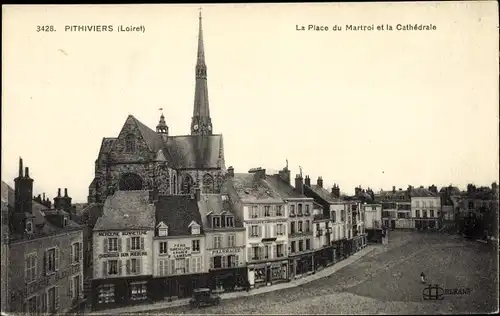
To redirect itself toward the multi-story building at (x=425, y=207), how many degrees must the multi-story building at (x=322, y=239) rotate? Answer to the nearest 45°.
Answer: approximately 45° to its left

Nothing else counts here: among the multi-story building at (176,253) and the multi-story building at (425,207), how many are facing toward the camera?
2

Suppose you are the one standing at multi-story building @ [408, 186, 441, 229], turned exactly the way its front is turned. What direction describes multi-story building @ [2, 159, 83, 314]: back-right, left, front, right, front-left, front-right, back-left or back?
front-right

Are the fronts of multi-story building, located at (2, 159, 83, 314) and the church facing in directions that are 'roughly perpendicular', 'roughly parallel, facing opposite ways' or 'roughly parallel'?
roughly perpendicular

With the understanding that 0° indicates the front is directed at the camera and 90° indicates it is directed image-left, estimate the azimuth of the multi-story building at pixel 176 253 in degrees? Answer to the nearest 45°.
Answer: approximately 0°

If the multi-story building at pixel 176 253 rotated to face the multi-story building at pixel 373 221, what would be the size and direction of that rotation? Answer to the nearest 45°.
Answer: approximately 135° to its left

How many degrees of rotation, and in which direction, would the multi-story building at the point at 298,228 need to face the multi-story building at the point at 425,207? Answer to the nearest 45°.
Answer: approximately 45° to its left

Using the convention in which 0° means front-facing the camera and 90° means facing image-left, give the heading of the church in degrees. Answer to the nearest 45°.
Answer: approximately 45°

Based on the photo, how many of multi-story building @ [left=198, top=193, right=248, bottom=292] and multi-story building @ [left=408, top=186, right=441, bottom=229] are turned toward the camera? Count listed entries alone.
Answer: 2

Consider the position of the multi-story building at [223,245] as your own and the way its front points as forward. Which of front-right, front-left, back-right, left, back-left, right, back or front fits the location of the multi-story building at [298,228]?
back-left

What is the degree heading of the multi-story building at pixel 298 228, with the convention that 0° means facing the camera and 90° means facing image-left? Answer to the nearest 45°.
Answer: approximately 315°
